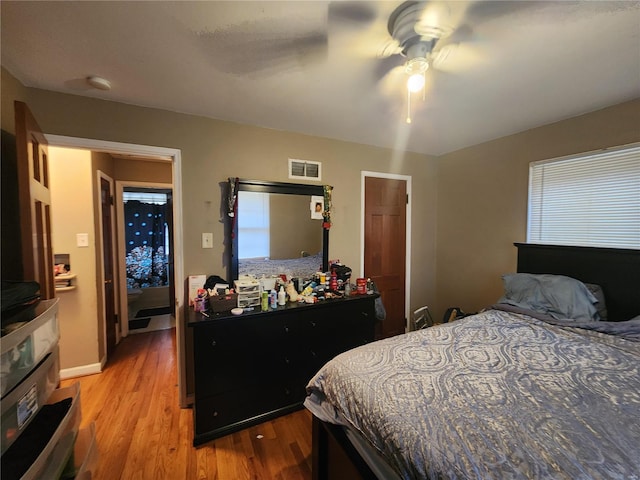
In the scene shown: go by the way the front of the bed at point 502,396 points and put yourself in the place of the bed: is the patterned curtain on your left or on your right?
on your right

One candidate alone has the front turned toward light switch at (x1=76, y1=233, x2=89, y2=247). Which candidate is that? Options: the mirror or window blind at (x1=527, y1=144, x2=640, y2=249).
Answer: the window blind

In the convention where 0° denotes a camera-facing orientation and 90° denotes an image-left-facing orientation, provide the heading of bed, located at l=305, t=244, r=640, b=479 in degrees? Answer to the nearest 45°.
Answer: approximately 45°

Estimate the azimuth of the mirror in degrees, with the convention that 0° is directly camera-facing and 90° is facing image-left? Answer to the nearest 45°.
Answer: approximately 315°

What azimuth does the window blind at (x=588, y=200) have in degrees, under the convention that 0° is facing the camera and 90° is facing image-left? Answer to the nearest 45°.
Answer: approximately 45°

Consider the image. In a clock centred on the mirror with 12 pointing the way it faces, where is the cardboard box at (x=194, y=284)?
The cardboard box is roughly at 4 o'clock from the mirror.
